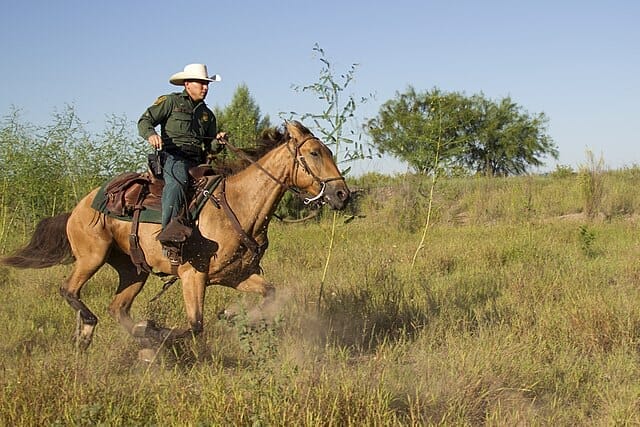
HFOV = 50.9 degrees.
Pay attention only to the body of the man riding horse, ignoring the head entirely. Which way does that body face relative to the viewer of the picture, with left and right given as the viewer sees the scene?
facing the viewer and to the right of the viewer

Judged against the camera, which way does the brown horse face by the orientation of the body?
to the viewer's right

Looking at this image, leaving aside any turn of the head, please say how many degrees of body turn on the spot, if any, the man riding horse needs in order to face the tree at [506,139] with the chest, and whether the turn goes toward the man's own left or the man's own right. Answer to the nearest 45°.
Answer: approximately 90° to the man's own left

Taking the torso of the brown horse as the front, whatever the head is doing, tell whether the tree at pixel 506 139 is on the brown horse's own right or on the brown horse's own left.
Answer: on the brown horse's own left
